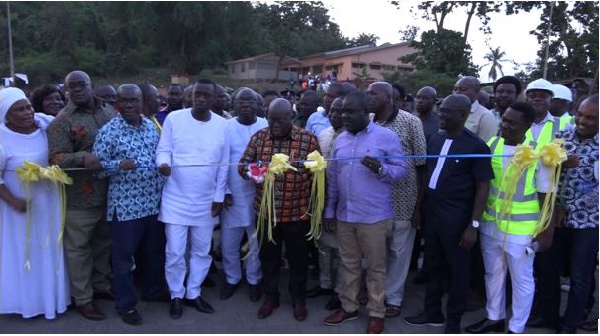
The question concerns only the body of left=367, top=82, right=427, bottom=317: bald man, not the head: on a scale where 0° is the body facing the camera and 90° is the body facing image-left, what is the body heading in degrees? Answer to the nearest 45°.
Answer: approximately 45°

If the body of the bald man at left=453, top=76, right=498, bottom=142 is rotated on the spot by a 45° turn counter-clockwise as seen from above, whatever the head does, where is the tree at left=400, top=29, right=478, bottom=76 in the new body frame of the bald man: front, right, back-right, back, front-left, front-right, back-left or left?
back

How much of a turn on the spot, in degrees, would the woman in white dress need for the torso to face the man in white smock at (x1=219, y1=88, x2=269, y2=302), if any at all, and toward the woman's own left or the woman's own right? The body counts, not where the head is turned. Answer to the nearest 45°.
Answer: approximately 45° to the woman's own left

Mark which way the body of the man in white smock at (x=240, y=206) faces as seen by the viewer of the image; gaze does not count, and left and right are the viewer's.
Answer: facing the viewer

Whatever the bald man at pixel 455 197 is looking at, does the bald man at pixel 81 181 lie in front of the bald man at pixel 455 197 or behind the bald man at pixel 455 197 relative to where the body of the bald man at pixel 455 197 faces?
in front

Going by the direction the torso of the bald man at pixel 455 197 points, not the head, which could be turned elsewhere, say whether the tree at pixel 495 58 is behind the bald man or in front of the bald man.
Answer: behind

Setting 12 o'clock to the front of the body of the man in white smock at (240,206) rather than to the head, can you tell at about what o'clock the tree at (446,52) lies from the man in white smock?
The tree is roughly at 7 o'clock from the man in white smock.

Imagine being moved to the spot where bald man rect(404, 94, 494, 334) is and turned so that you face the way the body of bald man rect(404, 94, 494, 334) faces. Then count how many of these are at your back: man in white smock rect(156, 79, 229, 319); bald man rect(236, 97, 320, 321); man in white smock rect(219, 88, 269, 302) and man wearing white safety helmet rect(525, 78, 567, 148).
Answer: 1

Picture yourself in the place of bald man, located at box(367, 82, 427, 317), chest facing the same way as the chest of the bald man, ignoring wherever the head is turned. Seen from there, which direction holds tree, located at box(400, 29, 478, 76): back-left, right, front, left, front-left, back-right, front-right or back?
back-right

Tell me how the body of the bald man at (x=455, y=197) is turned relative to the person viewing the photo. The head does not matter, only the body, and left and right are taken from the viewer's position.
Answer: facing the viewer and to the left of the viewer

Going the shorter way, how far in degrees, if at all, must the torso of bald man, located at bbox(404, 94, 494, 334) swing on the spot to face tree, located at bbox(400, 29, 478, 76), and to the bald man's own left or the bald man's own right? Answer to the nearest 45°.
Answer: approximately 135° to the bald man's own right

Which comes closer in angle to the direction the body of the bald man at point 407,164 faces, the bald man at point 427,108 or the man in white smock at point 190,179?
the man in white smock

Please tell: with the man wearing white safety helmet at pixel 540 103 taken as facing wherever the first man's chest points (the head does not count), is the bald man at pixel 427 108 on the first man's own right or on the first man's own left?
on the first man's own right

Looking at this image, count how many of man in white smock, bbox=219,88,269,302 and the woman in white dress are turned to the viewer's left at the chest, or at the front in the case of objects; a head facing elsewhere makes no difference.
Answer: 0

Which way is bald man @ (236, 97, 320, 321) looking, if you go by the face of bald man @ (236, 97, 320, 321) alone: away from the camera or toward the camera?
toward the camera

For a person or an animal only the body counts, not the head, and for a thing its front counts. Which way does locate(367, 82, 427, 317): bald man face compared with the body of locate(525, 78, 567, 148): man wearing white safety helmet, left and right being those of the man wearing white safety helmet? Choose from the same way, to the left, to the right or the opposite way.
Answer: the same way
